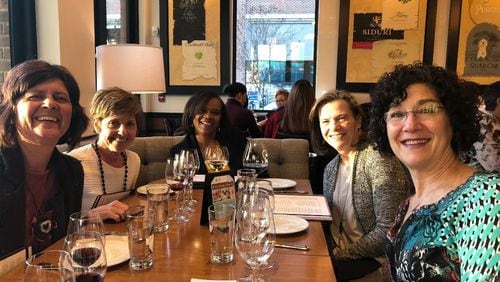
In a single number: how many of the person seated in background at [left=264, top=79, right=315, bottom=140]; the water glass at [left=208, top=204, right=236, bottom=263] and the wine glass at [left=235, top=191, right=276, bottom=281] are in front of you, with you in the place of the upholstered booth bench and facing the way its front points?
2

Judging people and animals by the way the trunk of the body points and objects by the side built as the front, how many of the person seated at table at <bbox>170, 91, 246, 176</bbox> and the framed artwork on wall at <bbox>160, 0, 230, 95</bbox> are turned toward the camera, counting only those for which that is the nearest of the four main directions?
2

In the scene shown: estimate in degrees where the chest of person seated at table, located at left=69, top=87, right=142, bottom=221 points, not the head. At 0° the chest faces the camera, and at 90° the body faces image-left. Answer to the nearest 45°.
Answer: approximately 315°

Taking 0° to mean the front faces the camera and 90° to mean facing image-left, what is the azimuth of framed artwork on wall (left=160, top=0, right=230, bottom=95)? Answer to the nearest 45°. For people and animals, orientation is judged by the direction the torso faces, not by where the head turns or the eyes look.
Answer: approximately 0°

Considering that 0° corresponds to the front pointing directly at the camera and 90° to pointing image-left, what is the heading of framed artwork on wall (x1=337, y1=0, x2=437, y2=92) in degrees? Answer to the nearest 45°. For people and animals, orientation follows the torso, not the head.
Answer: approximately 0°

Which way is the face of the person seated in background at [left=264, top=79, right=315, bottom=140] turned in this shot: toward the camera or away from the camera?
away from the camera

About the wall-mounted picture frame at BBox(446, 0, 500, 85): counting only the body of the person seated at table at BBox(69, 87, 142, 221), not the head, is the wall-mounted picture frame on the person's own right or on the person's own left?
on the person's own left

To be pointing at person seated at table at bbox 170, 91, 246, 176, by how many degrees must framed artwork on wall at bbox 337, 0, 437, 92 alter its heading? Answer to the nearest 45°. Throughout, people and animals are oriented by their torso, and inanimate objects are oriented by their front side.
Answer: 0° — it already faces them

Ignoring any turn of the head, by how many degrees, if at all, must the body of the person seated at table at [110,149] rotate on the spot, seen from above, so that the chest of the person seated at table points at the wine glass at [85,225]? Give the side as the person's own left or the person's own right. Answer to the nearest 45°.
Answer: approximately 45° to the person's own right
